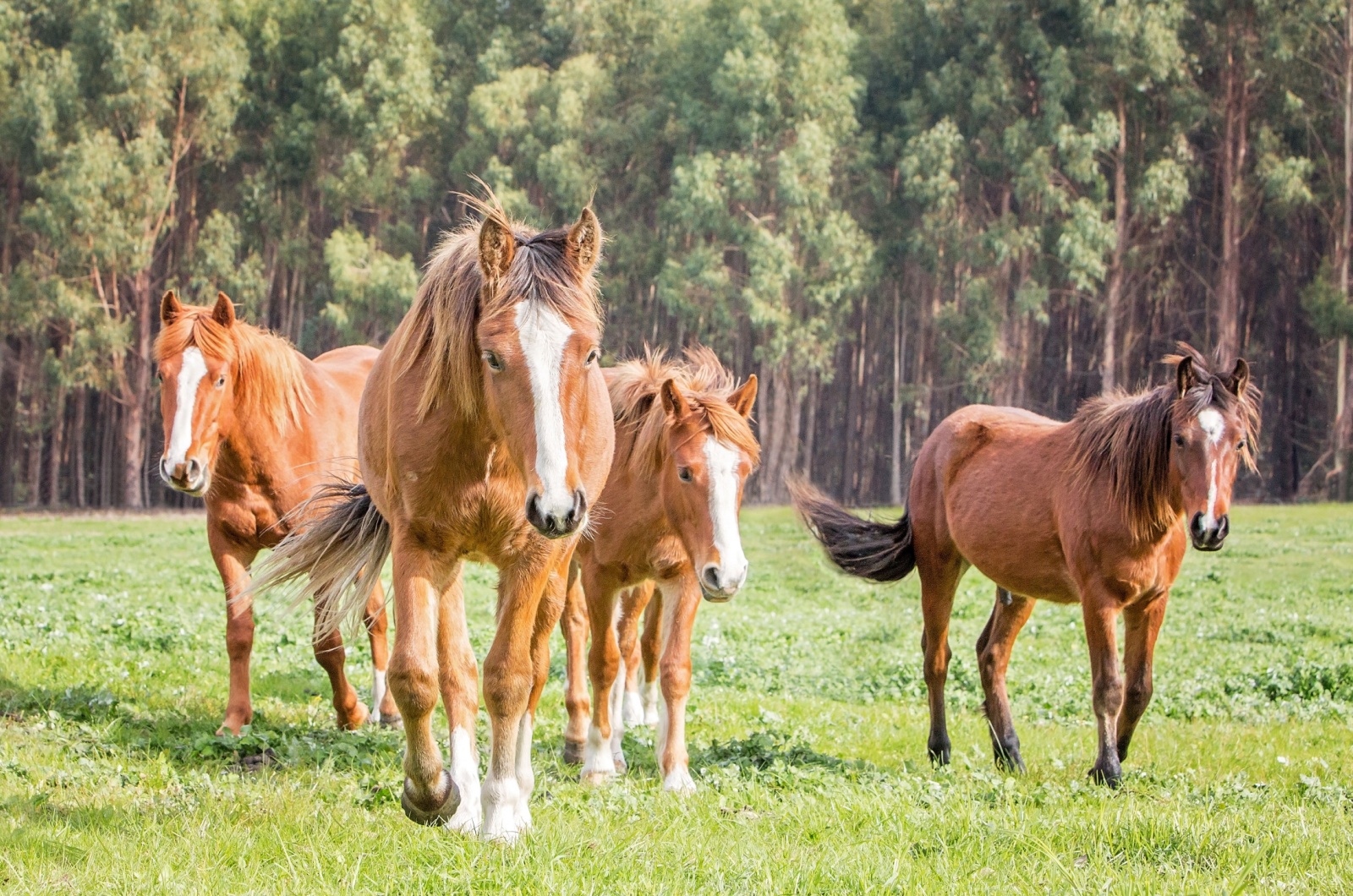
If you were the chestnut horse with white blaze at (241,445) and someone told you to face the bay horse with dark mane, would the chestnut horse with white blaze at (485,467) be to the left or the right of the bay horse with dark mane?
right

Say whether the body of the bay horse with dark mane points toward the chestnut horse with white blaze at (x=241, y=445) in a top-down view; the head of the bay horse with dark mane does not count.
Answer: no

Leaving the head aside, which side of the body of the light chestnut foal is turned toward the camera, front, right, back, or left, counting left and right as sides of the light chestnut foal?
front

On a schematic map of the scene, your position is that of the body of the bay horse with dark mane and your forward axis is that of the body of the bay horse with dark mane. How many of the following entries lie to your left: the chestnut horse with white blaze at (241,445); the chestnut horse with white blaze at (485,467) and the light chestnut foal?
0

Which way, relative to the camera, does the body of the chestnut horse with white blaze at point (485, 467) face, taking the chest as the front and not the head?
toward the camera

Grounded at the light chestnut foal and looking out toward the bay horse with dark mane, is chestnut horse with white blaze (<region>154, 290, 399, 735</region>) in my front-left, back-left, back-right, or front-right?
back-left

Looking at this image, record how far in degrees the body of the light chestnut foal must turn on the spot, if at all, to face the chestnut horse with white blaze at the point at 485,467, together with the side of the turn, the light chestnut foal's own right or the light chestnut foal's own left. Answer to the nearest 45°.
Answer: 0° — it already faces it

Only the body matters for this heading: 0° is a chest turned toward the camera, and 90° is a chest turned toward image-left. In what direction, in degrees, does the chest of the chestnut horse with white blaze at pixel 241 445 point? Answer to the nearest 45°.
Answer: approximately 45°

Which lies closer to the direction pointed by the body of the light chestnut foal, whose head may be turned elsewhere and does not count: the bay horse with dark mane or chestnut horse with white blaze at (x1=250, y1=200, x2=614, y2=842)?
the chestnut horse with white blaze

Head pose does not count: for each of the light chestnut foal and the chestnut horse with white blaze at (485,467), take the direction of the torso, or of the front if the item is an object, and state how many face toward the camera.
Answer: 2

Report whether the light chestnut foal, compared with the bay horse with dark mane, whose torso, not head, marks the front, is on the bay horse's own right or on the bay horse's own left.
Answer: on the bay horse's own right

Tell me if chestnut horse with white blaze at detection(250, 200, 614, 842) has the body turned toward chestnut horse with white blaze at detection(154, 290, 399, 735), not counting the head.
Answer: no

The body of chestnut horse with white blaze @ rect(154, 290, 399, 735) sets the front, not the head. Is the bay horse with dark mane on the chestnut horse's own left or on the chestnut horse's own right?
on the chestnut horse's own left

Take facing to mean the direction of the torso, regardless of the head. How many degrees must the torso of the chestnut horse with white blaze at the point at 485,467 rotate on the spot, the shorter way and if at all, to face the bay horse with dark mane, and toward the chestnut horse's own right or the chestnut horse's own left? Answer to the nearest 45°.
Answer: approximately 135° to the chestnut horse's own left
